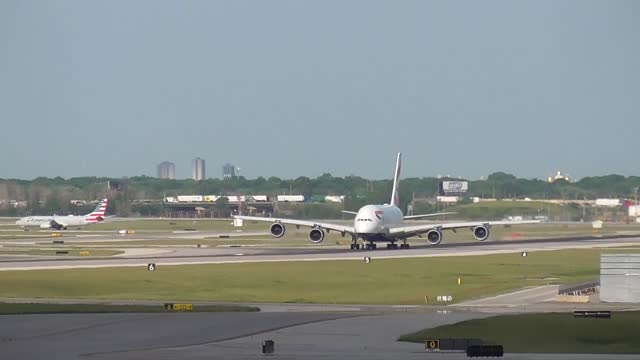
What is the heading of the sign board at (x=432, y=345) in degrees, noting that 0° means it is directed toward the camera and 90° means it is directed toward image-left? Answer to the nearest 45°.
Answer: approximately 0°
